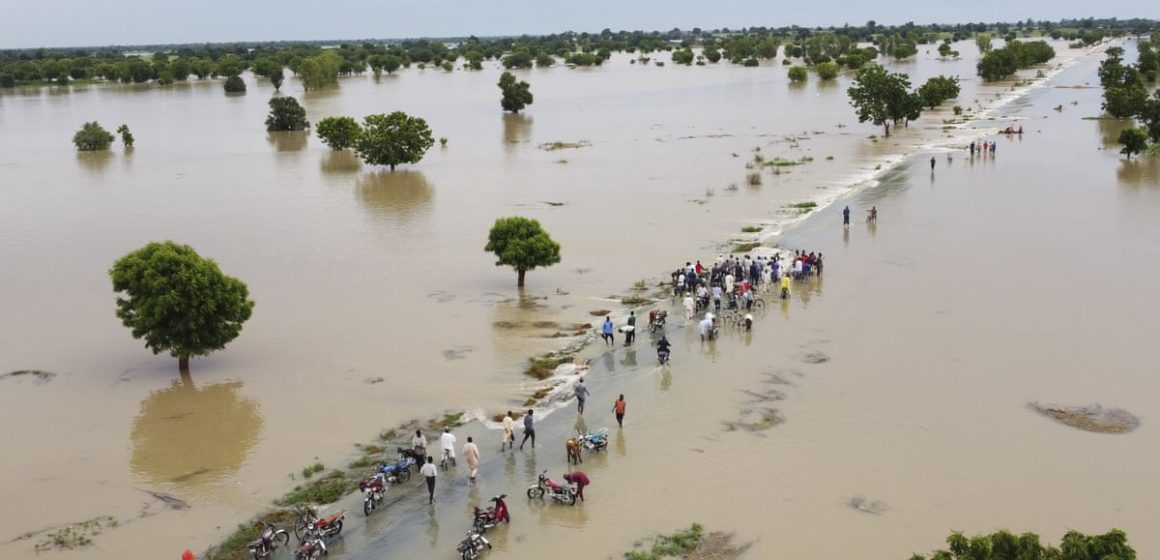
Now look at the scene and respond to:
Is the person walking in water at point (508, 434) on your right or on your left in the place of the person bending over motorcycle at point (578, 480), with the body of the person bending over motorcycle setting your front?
on your right

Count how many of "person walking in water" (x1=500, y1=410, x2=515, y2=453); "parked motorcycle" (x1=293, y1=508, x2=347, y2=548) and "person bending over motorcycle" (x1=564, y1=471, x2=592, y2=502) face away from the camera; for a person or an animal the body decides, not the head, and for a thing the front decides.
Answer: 1

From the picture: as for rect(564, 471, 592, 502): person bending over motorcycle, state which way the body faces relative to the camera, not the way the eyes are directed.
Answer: to the viewer's left

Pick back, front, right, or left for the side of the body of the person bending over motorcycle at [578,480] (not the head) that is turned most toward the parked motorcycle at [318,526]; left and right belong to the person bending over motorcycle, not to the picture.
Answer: front

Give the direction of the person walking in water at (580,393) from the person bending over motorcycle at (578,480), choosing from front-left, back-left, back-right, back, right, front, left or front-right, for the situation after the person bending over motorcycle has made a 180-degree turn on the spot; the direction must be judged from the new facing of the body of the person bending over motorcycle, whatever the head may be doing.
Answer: left

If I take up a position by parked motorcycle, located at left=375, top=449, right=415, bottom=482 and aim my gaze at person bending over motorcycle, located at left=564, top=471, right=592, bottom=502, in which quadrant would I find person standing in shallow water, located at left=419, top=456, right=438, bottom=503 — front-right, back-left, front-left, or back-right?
front-right

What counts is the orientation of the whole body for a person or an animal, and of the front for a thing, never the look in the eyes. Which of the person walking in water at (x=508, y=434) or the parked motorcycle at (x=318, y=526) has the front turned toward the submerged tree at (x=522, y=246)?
the person walking in water

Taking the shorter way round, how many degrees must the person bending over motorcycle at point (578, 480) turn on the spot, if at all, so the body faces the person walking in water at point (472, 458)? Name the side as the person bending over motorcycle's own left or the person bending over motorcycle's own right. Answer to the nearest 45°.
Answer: approximately 45° to the person bending over motorcycle's own right

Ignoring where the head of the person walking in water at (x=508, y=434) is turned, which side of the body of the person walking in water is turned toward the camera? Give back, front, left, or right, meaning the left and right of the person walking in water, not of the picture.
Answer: back

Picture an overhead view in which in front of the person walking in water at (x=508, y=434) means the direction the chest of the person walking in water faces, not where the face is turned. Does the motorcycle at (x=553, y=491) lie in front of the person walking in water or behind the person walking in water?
behind

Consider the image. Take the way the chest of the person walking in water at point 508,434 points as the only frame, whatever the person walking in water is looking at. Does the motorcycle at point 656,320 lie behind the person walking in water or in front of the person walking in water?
in front
